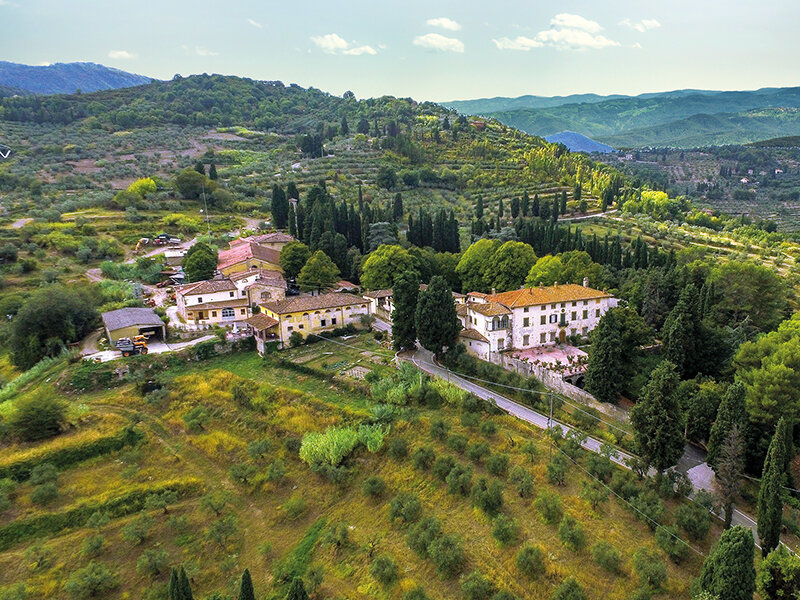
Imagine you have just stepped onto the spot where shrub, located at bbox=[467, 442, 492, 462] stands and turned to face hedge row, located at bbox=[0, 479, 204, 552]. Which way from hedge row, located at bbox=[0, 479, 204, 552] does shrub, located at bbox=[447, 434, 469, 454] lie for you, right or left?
right

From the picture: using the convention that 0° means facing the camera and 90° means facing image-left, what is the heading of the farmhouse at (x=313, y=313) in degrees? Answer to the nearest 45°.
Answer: approximately 315°

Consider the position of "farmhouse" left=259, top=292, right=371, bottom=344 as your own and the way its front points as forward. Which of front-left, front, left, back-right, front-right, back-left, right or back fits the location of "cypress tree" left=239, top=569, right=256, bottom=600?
front-right

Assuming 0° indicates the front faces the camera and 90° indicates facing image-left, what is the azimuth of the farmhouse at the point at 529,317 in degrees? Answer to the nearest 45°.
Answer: approximately 315°

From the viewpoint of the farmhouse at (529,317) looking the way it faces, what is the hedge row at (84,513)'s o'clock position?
The hedge row is roughly at 3 o'clock from the farmhouse.

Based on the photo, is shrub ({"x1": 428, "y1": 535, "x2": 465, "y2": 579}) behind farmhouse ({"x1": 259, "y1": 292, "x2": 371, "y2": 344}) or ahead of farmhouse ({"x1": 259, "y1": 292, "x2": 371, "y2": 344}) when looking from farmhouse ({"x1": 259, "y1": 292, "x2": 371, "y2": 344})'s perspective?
ahead

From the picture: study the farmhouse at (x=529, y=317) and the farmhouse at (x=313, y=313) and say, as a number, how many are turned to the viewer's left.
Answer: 0

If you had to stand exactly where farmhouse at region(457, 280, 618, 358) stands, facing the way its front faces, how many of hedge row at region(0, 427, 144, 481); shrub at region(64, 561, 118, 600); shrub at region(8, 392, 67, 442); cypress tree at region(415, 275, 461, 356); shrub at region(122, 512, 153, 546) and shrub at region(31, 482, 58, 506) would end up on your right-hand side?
6

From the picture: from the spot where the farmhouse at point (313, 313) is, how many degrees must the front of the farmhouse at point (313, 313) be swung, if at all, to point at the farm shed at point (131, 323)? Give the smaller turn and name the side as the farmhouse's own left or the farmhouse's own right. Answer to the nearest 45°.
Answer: approximately 135° to the farmhouse's own right

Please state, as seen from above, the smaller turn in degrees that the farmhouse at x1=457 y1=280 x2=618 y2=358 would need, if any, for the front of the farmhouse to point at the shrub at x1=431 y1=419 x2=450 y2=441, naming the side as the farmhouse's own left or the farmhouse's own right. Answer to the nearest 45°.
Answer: approximately 45° to the farmhouse's own right

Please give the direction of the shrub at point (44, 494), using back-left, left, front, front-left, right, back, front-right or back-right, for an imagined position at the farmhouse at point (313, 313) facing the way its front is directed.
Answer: right

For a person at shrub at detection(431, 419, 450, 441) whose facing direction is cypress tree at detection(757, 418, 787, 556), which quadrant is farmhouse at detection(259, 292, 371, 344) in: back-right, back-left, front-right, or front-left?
back-left
